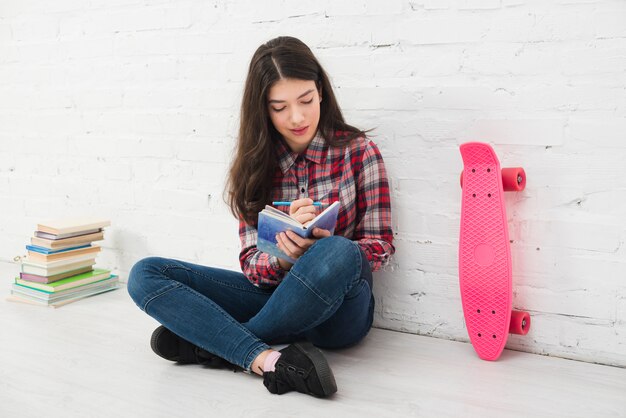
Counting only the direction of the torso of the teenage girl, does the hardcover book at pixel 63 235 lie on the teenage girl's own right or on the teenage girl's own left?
on the teenage girl's own right

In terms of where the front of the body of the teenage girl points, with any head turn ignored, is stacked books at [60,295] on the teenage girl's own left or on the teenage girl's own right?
on the teenage girl's own right

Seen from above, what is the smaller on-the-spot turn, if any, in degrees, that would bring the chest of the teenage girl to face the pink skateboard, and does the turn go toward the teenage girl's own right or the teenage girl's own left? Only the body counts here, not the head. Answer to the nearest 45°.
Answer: approximately 135° to the teenage girl's own left

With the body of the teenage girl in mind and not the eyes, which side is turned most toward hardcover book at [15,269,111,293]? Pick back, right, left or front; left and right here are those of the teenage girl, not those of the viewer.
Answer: right

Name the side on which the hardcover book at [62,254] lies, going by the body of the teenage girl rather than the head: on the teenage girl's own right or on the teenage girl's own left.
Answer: on the teenage girl's own right

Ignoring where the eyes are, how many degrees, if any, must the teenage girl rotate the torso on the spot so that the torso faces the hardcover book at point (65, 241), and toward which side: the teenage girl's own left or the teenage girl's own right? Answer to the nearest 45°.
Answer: approximately 90° to the teenage girl's own right

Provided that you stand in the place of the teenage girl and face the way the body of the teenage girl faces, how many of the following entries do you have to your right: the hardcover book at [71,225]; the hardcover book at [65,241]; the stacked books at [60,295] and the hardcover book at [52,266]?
4

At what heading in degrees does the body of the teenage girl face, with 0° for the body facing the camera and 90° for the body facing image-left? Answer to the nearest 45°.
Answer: approximately 45°

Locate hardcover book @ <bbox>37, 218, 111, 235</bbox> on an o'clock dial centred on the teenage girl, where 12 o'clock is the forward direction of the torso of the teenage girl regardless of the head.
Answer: The hardcover book is roughly at 3 o'clock from the teenage girl.

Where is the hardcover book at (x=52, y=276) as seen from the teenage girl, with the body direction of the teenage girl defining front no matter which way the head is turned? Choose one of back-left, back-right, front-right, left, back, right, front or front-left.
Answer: right

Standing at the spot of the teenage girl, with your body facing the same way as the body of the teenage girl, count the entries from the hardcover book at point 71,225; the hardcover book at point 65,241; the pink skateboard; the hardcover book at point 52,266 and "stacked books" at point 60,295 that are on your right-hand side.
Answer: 4
